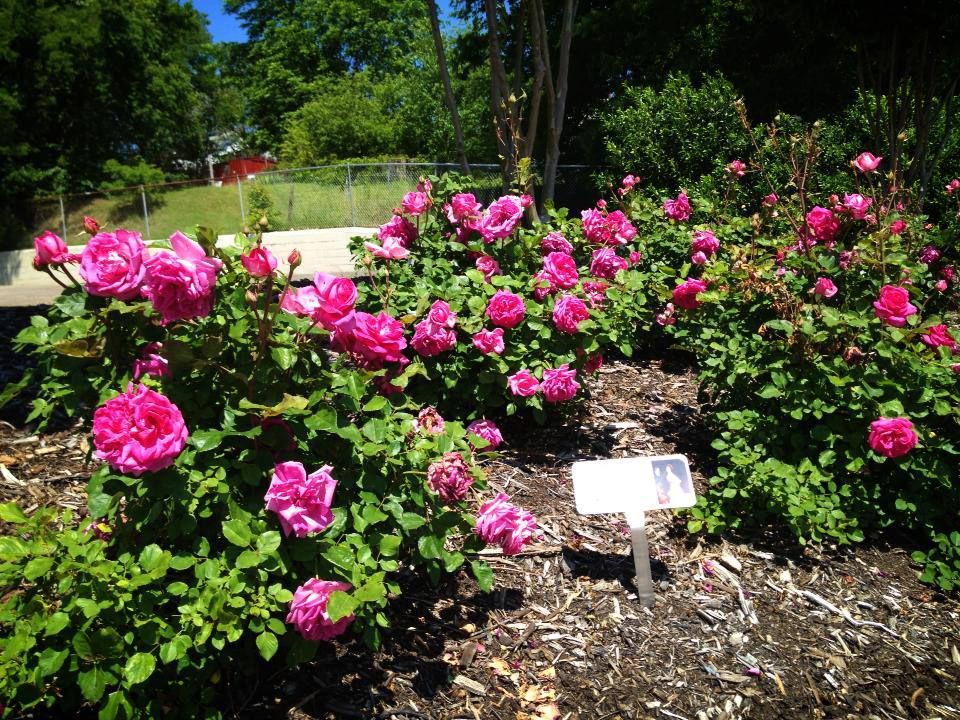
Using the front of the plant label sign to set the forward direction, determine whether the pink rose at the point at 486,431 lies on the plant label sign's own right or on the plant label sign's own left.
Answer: on the plant label sign's own right

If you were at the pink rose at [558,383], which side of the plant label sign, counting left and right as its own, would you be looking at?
back

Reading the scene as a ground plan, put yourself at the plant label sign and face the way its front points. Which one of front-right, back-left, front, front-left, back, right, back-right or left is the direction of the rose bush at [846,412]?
back-left

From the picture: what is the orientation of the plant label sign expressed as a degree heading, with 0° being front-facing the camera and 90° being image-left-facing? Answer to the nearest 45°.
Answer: approximately 0°

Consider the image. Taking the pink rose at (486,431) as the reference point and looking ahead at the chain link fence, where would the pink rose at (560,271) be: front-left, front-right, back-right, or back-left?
front-right

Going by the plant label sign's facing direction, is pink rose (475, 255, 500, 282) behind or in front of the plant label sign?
behind

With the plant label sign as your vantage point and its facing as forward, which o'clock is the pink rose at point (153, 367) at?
The pink rose is roughly at 2 o'clock from the plant label sign.

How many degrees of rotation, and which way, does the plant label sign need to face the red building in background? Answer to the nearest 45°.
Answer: approximately 135° to its right

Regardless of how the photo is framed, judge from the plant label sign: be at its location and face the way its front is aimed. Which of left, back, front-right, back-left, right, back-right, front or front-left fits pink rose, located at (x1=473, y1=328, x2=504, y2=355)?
back-right

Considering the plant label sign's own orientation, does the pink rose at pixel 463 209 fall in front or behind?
behind

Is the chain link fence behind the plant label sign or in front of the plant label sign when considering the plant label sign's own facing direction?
behind

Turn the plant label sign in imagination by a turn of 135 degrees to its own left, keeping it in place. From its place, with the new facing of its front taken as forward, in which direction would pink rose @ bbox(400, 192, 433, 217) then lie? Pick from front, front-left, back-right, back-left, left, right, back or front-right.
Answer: left

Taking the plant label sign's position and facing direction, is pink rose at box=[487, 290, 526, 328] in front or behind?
behind

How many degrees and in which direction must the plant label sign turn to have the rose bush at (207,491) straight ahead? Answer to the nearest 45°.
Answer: approximately 45° to its right
